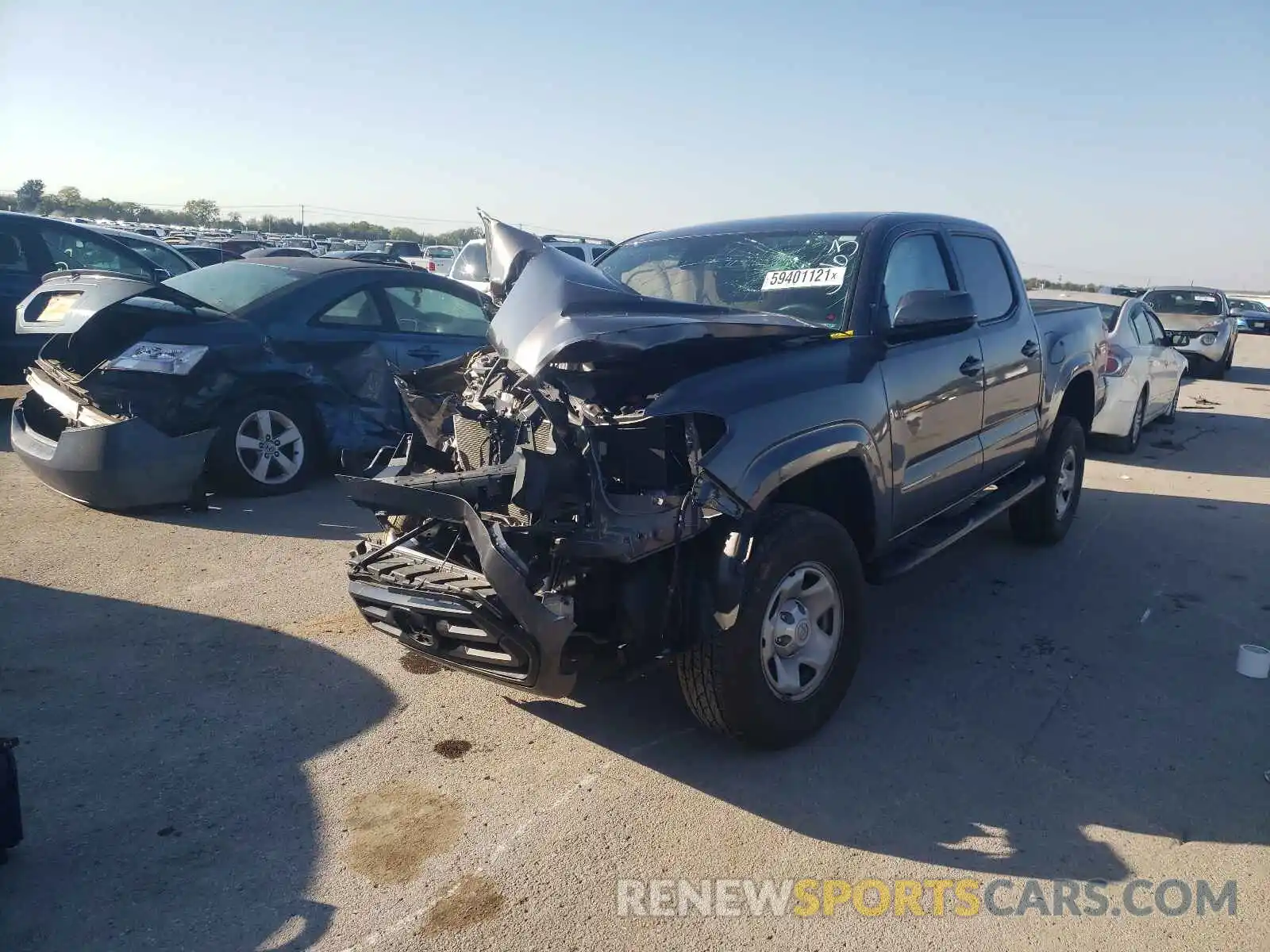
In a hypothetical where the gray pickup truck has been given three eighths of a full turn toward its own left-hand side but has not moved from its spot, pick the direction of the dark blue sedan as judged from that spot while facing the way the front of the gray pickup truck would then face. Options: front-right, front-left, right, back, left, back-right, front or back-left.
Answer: back-left

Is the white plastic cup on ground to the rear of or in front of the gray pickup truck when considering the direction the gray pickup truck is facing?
to the rear

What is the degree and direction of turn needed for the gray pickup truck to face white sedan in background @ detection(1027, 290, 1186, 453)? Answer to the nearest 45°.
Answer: approximately 180°

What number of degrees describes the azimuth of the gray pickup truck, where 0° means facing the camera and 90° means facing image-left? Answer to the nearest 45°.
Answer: approximately 45°
